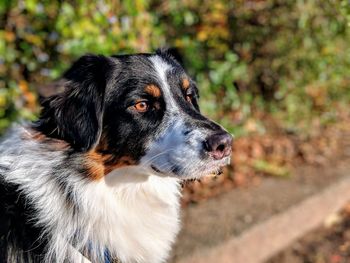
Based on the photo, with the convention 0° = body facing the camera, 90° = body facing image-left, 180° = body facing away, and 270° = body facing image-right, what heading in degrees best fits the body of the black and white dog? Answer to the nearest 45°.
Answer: approximately 315°
